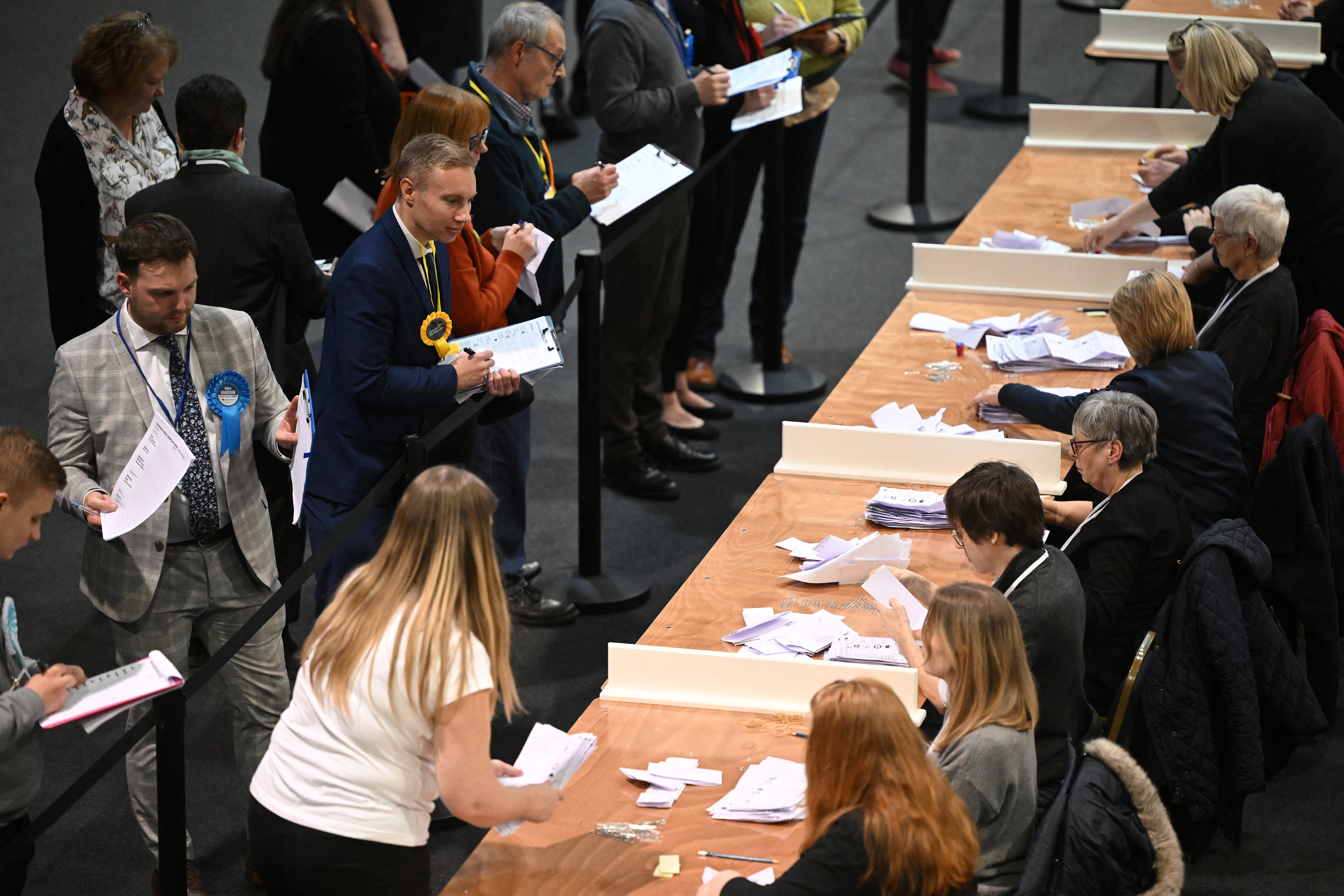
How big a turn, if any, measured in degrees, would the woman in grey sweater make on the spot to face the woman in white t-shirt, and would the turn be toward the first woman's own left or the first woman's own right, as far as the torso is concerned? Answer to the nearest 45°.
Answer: approximately 45° to the first woman's own left

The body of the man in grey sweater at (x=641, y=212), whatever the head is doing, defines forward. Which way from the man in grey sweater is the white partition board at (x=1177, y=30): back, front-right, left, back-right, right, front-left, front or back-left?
front-left

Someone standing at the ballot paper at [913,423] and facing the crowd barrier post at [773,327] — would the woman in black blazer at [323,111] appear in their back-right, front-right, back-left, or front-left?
front-left

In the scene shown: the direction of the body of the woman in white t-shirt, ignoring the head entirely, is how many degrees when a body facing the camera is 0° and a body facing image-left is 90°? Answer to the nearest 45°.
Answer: approximately 225°

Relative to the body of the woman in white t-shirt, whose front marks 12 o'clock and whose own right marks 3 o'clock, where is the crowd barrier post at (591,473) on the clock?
The crowd barrier post is roughly at 11 o'clock from the woman in white t-shirt.

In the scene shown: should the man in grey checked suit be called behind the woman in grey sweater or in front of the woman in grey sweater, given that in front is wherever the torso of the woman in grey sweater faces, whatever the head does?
in front

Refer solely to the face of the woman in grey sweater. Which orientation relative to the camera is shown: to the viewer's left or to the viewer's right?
to the viewer's left

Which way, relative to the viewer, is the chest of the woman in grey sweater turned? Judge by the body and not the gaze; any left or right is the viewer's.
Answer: facing to the left of the viewer

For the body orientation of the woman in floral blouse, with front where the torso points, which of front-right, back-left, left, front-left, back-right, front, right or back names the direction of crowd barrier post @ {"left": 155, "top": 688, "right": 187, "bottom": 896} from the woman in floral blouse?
front-right

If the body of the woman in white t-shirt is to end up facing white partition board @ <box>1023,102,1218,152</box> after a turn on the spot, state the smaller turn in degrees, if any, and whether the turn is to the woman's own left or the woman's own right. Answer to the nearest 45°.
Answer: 0° — they already face it

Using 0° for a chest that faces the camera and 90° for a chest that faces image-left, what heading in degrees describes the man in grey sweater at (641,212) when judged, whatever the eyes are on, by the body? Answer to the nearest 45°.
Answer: approximately 270°

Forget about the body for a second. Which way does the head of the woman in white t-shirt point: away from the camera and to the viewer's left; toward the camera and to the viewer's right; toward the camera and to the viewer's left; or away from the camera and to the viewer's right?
away from the camera and to the viewer's right

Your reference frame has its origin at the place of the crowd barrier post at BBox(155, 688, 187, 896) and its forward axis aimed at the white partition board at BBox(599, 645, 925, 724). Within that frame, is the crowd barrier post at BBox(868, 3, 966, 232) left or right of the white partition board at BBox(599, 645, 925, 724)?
left

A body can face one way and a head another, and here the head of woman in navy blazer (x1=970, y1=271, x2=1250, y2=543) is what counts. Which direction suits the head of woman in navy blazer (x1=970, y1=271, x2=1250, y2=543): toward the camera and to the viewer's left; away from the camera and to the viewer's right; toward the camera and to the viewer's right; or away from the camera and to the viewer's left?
away from the camera and to the viewer's left

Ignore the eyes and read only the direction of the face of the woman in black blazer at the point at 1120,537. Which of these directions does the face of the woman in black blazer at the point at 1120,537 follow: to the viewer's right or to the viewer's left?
to the viewer's left

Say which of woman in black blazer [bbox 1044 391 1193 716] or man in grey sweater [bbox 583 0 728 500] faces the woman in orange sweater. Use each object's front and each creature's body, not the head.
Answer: the woman in black blazer

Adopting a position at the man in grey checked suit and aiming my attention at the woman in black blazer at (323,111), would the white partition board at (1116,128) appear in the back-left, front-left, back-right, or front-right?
front-right
